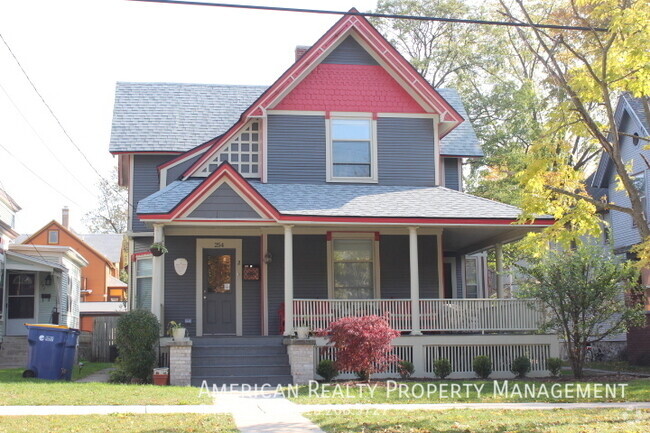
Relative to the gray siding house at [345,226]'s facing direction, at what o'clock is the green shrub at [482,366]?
The green shrub is roughly at 10 o'clock from the gray siding house.

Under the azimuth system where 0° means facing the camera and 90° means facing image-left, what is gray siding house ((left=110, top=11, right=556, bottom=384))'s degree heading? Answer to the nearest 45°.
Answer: approximately 0°

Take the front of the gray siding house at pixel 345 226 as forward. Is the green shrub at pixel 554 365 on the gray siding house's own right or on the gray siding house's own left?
on the gray siding house's own left

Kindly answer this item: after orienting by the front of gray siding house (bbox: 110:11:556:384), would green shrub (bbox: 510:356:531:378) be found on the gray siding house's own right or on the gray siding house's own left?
on the gray siding house's own left

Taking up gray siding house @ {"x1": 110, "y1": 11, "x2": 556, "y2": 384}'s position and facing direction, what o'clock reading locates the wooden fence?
The wooden fence is roughly at 4 o'clock from the gray siding house.
